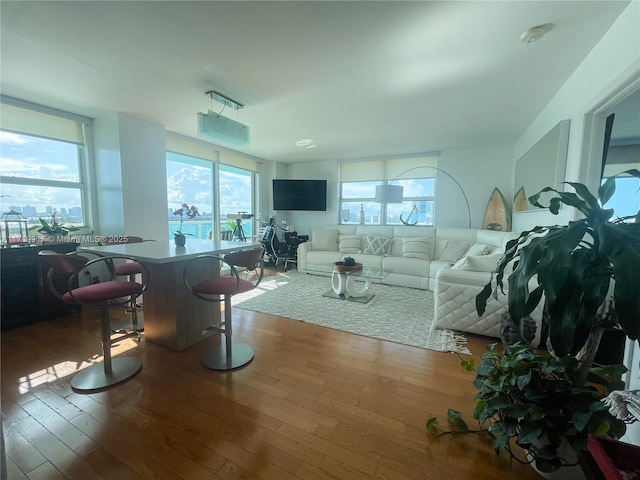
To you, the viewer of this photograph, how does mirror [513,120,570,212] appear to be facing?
facing the viewer and to the left of the viewer

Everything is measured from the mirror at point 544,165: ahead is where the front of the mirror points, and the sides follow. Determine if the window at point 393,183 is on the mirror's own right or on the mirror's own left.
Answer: on the mirror's own right

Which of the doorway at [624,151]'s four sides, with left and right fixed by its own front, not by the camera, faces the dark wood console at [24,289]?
front

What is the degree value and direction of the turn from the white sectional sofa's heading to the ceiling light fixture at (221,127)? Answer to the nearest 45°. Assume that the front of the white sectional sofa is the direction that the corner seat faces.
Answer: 0° — it already faces it

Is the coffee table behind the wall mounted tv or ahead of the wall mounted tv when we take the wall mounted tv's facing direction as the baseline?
ahead

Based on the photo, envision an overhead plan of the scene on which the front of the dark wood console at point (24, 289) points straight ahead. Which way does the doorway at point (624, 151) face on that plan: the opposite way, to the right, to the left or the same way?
the opposite way

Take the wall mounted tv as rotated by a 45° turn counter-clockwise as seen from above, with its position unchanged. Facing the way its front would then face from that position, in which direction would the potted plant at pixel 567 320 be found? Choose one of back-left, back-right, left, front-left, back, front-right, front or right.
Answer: front-right

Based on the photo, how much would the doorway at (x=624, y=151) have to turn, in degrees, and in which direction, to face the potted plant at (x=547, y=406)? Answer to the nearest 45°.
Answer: approximately 45° to its left

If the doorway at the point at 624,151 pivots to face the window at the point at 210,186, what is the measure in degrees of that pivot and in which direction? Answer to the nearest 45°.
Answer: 0° — it already faces it

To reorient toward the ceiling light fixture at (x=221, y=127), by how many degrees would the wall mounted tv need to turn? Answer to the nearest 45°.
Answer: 0° — it already faces it

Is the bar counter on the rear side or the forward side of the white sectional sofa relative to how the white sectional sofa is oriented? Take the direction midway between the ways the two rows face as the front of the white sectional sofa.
on the forward side

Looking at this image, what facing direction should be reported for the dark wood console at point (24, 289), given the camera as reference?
facing the viewer and to the right of the viewer

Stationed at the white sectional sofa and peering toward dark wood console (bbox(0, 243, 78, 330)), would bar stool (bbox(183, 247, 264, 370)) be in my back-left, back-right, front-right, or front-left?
front-left

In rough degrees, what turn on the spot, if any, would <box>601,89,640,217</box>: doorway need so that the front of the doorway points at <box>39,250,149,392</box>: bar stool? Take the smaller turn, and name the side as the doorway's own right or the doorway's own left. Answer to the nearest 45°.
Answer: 0° — it already faces it

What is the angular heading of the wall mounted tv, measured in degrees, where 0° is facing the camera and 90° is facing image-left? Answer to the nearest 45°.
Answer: approximately 0°

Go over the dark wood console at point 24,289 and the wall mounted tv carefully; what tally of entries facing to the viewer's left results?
0

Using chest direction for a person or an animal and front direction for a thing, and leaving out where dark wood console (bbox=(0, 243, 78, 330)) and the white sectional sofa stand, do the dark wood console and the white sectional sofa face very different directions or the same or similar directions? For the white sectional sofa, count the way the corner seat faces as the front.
very different directions

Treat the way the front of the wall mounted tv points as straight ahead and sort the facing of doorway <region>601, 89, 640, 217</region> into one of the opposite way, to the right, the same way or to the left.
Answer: to the right
